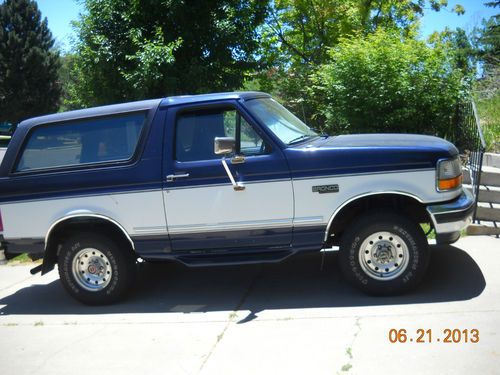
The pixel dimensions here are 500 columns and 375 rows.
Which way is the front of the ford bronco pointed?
to the viewer's right

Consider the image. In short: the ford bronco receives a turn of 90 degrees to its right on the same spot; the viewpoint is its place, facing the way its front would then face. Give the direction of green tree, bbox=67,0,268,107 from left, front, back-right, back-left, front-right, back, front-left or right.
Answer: back

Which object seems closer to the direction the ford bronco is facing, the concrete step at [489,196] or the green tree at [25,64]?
the concrete step

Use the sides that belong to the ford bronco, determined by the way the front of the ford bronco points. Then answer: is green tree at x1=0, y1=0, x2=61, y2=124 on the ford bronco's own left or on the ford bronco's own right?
on the ford bronco's own left

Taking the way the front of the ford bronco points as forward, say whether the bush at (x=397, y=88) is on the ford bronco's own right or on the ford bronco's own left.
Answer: on the ford bronco's own left

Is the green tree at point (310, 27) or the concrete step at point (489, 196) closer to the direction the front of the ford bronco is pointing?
the concrete step

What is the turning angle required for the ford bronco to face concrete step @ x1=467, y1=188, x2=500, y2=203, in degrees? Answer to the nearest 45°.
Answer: approximately 45° to its left
